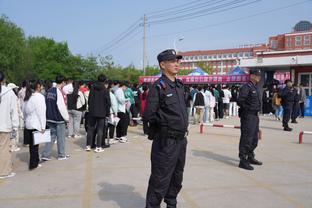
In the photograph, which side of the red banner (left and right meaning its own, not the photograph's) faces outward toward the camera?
front

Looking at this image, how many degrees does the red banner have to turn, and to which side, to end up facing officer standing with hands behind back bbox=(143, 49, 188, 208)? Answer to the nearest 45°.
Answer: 0° — it already faces them

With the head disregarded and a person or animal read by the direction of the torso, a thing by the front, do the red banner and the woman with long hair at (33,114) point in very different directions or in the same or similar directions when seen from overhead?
very different directions

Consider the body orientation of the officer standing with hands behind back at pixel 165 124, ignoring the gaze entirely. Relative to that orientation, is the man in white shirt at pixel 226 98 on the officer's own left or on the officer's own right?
on the officer's own left

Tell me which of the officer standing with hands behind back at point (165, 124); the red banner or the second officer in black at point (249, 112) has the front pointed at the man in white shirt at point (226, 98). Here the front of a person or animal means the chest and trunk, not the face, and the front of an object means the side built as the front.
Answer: the red banner

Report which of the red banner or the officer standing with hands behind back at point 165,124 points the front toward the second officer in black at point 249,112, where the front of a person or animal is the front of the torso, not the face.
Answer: the red banner

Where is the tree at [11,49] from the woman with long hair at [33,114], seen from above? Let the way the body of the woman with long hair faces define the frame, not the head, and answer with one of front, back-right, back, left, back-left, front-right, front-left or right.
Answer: front-left

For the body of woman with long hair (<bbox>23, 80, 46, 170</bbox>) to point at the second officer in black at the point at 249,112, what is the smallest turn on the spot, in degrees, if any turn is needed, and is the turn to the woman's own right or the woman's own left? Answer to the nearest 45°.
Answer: approximately 45° to the woman's own right

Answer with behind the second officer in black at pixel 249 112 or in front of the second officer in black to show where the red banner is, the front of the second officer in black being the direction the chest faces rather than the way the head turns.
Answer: behind

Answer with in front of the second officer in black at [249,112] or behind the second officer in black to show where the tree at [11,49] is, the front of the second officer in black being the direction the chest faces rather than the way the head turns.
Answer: behind

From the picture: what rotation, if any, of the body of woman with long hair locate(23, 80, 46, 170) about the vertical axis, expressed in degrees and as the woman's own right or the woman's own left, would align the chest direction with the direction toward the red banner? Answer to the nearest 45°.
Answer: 0° — they already face it

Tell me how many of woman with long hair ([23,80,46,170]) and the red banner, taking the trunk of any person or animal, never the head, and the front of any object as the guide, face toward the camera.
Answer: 1

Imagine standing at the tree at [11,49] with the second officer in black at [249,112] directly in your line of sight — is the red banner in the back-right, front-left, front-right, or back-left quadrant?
front-left

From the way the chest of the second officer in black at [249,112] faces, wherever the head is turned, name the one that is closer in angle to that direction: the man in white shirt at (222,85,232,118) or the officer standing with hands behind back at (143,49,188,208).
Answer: the officer standing with hands behind back

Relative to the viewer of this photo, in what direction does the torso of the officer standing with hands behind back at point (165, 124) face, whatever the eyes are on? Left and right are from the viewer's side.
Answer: facing the viewer and to the right of the viewer
